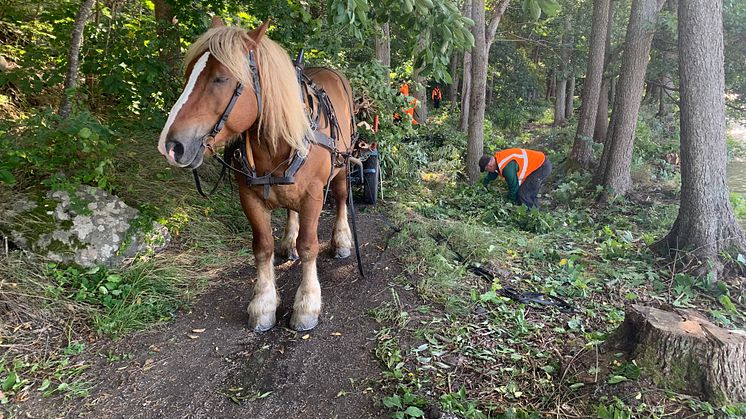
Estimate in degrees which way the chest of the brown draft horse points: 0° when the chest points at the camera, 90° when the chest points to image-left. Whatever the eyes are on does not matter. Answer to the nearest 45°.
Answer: approximately 45°

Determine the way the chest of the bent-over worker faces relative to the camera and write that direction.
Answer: to the viewer's left

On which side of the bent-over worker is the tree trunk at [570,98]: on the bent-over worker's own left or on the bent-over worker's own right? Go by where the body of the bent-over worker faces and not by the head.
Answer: on the bent-over worker's own right

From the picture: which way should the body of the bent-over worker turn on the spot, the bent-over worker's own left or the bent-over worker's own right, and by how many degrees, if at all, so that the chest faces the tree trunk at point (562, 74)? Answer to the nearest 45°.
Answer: approximately 90° to the bent-over worker's own right

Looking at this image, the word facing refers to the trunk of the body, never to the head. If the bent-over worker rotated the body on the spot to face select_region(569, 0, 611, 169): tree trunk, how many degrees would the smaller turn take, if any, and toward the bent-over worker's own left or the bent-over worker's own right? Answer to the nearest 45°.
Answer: approximately 90° to the bent-over worker's own right

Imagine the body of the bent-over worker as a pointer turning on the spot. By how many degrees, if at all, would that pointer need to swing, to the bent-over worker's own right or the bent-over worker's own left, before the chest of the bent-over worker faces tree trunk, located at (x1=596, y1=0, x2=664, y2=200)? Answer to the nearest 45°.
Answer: approximately 135° to the bent-over worker's own right

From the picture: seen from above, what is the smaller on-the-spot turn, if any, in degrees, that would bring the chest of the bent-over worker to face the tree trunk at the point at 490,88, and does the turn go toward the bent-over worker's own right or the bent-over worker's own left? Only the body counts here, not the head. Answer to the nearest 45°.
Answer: approximately 90° to the bent-over worker's own right

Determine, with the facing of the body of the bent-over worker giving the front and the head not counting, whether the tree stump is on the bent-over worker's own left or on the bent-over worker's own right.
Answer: on the bent-over worker's own left

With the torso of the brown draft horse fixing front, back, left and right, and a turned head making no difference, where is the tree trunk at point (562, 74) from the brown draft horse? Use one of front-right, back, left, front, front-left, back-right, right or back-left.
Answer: back

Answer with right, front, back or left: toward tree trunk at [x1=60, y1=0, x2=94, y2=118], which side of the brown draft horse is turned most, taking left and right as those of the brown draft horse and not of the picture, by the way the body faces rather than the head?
right

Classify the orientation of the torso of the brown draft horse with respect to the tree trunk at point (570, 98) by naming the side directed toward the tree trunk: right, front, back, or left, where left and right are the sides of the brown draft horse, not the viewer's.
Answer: back

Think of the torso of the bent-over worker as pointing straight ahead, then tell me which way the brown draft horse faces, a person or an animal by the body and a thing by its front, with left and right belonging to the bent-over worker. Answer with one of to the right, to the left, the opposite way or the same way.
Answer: to the left
